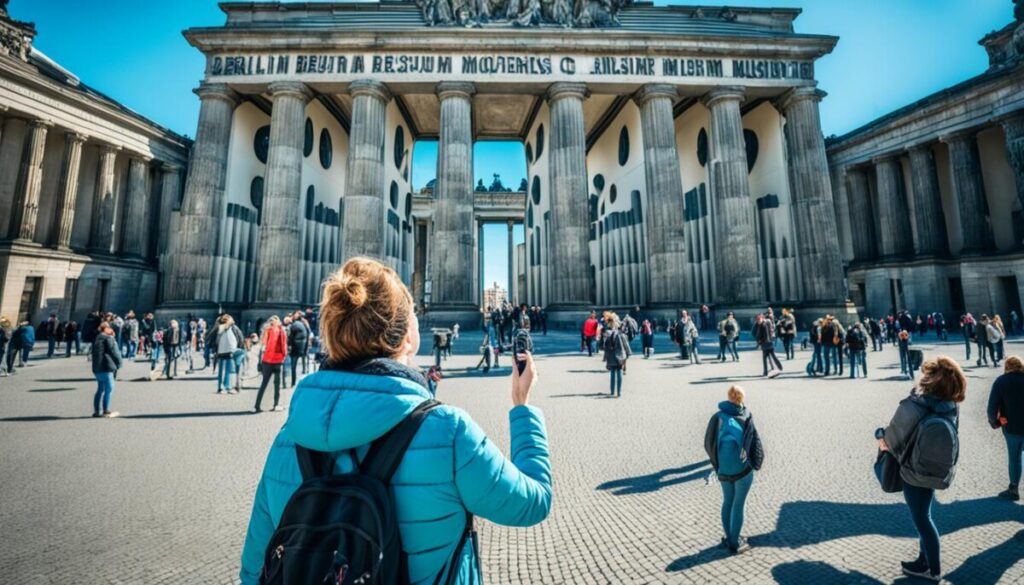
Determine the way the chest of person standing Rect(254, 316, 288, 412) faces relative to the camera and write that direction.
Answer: away from the camera

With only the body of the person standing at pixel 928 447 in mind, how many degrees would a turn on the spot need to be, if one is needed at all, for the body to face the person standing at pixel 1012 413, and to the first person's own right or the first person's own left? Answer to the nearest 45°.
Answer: approximately 45° to the first person's own right

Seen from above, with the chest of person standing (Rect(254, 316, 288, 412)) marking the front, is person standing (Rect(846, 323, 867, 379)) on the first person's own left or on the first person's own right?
on the first person's own right

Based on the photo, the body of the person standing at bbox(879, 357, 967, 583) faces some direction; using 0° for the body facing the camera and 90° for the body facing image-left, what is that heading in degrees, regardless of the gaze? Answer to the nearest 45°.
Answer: approximately 135°
